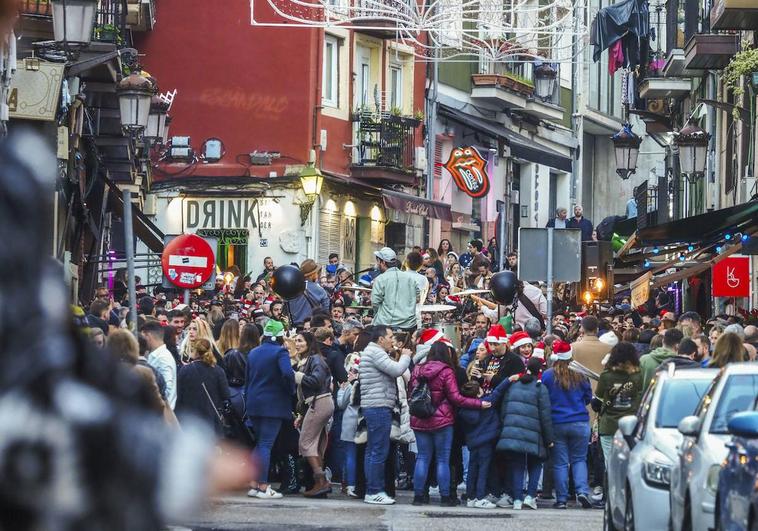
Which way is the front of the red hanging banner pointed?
toward the camera

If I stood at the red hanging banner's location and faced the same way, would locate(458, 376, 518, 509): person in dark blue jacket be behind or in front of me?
in front

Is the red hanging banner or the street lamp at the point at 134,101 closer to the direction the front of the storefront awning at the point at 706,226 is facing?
the street lamp

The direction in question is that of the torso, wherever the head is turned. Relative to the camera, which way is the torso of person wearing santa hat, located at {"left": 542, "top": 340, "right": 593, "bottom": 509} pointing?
away from the camera

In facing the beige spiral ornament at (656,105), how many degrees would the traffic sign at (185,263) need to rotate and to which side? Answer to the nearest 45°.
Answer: approximately 135° to its left

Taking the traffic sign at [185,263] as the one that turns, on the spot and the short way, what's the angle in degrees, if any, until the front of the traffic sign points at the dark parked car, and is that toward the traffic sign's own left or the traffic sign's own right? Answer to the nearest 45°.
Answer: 0° — it already faces it

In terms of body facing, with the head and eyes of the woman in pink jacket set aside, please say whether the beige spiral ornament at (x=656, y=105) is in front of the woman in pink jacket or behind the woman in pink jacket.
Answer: in front

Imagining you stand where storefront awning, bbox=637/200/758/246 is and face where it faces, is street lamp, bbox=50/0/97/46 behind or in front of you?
in front

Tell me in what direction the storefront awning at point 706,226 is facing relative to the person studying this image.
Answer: facing the viewer and to the left of the viewer

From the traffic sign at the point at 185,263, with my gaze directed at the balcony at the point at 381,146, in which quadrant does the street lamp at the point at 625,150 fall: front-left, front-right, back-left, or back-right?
front-right

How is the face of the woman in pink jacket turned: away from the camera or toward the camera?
away from the camera

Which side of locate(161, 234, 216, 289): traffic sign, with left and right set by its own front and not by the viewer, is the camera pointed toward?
front

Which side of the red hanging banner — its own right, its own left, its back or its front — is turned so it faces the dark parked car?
front

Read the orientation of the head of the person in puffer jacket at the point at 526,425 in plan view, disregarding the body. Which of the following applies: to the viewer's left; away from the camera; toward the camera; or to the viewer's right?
away from the camera
